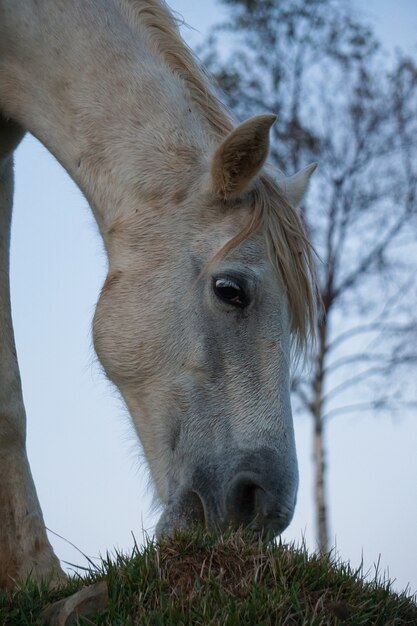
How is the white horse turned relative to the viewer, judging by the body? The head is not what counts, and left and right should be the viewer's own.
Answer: facing to the right of the viewer
